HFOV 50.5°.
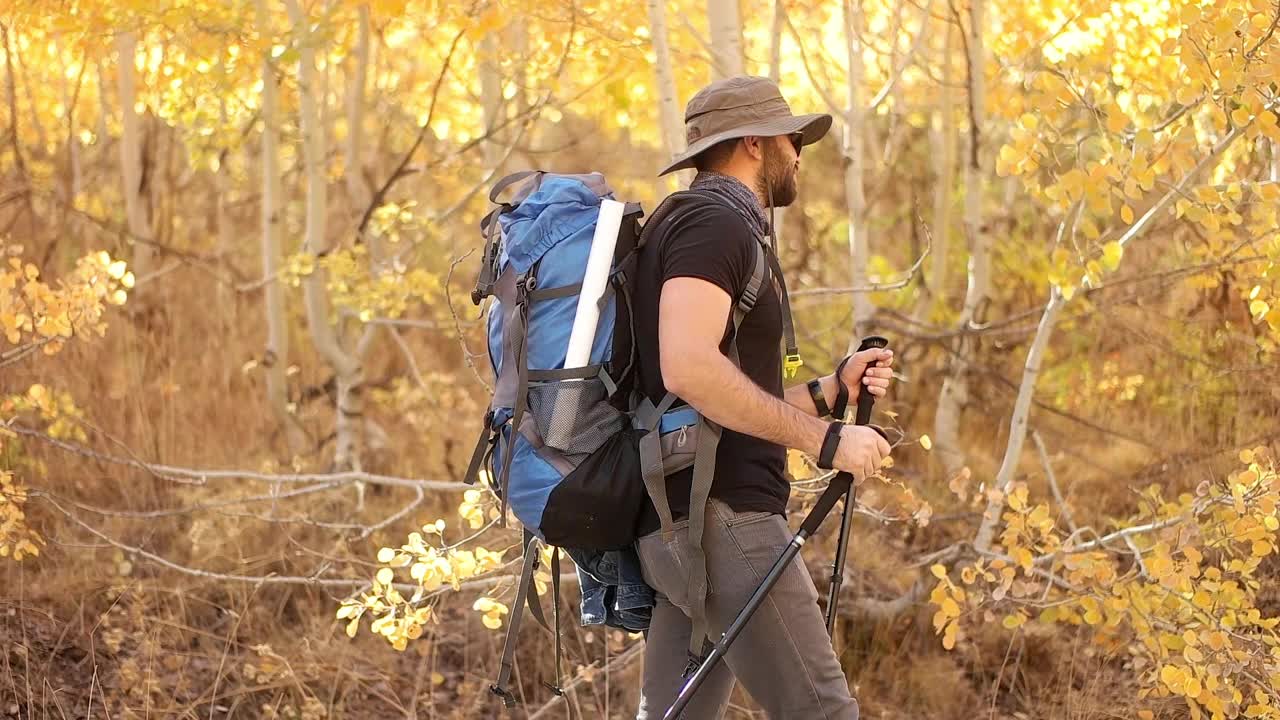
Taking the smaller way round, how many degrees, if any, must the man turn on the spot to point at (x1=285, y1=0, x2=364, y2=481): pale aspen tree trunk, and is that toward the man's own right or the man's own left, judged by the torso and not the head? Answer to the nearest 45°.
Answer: approximately 135° to the man's own left

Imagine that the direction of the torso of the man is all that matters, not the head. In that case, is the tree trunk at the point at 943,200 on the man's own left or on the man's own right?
on the man's own left

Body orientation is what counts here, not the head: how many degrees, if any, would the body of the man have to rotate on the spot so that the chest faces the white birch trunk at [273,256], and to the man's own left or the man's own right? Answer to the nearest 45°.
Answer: approximately 135° to the man's own left

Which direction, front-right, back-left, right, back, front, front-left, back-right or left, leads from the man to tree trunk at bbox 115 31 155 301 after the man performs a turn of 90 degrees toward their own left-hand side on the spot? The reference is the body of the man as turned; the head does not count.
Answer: front-left

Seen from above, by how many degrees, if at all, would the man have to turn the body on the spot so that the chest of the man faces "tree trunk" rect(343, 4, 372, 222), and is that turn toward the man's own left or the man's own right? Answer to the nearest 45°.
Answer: approximately 135° to the man's own left

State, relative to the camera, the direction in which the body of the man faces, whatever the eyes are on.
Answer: to the viewer's right

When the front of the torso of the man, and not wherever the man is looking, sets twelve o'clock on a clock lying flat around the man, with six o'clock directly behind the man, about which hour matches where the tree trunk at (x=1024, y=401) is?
The tree trunk is roughly at 10 o'clock from the man.

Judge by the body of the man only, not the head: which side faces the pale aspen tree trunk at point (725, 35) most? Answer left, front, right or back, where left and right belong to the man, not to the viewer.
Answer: left

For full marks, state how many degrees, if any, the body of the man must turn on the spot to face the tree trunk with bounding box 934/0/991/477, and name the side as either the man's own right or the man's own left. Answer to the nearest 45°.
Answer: approximately 90° to the man's own left

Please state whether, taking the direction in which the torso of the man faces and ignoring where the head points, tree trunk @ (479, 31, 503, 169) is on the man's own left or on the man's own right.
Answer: on the man's own left

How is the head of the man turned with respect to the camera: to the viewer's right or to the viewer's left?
to the viewer's right
